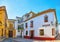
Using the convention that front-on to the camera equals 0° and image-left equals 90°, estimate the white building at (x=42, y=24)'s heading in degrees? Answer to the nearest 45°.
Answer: approximately 45°
